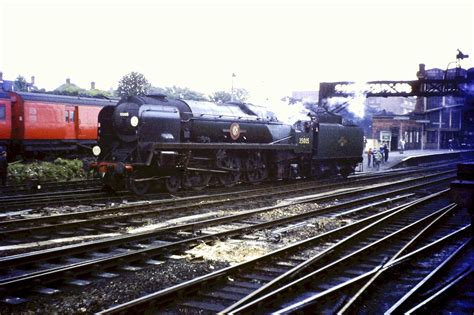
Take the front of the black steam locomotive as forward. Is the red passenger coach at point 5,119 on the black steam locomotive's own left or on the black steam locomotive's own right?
on the black steam locomotive's own right

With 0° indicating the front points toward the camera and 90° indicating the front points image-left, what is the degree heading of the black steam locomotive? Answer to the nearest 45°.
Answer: approximately 45°

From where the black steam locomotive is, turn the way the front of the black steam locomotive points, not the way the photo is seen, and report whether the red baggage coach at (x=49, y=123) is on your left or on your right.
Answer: on your right
